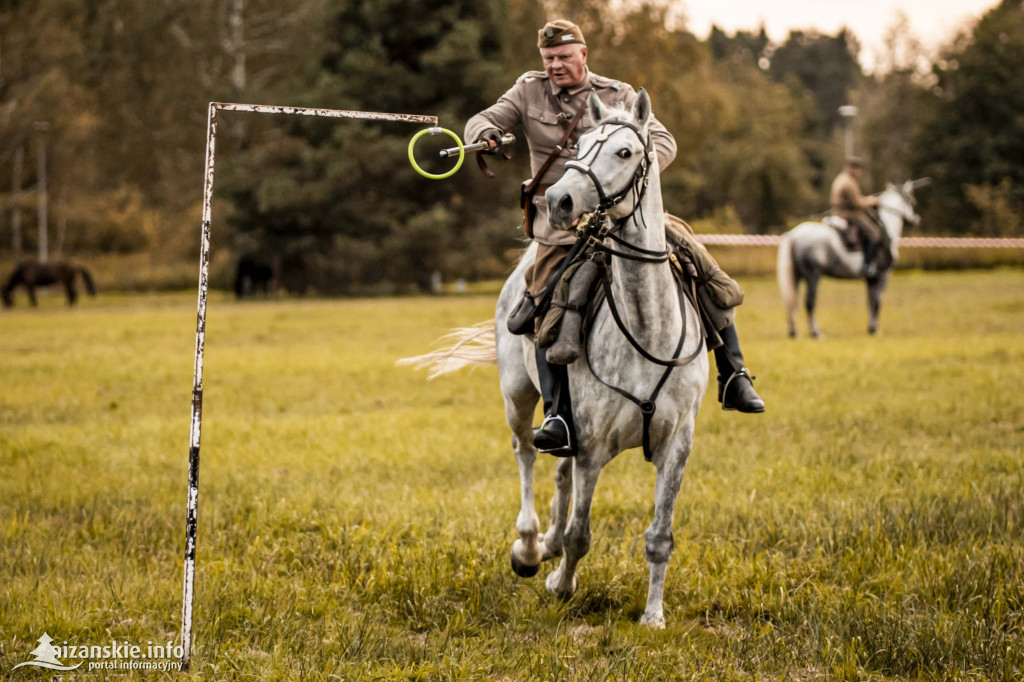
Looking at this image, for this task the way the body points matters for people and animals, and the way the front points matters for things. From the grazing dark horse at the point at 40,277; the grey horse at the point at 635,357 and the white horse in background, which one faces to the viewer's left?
the grazing dark horse

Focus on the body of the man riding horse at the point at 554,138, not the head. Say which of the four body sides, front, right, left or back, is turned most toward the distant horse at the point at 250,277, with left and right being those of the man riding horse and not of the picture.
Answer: back

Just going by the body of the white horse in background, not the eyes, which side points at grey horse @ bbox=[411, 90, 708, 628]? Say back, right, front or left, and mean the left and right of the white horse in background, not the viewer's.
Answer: right

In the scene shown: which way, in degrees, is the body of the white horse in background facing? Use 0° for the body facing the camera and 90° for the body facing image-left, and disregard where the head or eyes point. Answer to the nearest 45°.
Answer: approximately 270°

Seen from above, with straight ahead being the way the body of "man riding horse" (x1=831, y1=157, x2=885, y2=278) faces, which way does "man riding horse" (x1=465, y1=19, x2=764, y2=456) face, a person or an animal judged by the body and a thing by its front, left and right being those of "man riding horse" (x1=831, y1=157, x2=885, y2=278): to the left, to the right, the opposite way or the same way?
to the right

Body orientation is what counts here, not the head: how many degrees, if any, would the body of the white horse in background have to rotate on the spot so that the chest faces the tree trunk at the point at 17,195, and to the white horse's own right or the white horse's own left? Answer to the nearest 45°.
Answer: approximately 135° to the white horse's own left

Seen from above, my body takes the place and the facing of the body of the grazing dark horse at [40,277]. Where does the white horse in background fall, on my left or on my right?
on my left

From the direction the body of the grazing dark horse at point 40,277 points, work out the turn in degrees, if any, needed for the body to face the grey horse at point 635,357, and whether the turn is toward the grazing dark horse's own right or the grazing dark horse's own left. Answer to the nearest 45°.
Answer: approximately 90° to the grazing dark horse's own left

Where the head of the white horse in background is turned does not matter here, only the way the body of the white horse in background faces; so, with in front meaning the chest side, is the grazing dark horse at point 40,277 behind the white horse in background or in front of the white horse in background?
behind

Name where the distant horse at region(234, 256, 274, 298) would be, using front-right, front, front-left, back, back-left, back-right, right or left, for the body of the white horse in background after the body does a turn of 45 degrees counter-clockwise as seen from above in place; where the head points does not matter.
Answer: left

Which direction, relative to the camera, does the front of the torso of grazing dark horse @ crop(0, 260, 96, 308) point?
to the viewer's left
